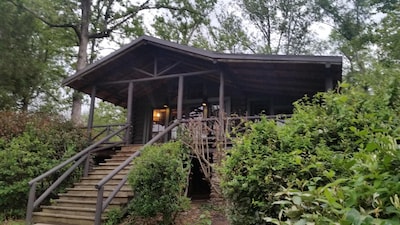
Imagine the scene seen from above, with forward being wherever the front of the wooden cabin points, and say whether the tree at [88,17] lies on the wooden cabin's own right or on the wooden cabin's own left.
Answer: on the wooden cabin's own right

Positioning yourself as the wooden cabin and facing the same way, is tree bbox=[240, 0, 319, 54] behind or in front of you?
behind

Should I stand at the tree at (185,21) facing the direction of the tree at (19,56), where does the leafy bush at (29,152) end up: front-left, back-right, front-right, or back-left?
front-left

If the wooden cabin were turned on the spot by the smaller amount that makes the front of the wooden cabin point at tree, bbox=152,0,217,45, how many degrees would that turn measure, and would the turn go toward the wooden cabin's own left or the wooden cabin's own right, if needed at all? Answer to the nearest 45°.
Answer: approximately 135° to the wooden cabin's own right

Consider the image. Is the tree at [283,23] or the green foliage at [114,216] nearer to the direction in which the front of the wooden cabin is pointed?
the green foliage

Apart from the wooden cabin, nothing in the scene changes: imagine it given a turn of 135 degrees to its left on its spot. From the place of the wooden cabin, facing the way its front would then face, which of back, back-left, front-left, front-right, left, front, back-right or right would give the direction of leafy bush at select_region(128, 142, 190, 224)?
right

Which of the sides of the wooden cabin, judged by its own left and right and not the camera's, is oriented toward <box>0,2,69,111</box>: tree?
right

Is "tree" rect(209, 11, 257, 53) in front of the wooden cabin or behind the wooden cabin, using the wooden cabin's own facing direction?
behind

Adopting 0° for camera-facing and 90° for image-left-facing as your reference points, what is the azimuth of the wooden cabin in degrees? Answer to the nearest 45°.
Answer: approximately 45°

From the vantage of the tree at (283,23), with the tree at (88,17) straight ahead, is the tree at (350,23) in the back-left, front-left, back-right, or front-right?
back-left

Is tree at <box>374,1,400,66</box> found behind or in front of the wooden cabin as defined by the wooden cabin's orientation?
behind
